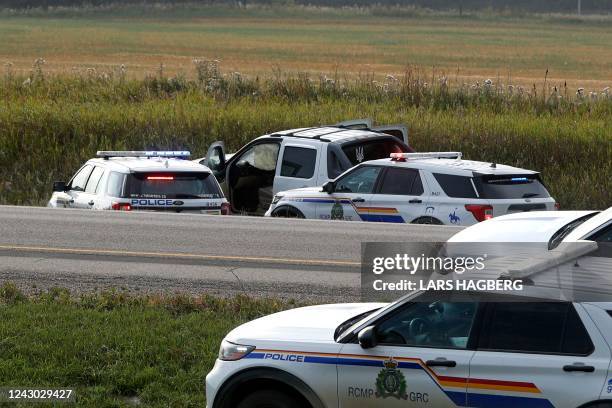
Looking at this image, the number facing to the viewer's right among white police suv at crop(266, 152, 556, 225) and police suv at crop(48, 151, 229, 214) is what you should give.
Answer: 0

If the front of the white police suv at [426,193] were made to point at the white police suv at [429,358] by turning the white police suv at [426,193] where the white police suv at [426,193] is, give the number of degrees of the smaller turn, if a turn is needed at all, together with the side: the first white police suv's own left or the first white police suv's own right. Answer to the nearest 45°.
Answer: approximately 135° to the first white police suv's own left

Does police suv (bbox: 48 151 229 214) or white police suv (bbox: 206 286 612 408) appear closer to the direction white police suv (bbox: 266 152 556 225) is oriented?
the police suv

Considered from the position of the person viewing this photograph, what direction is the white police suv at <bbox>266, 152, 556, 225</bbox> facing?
facing away from the viewer and to the left of the viewer

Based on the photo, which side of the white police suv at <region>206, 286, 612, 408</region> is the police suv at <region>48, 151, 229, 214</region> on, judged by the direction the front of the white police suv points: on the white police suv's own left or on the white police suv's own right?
on the white police suv's own right

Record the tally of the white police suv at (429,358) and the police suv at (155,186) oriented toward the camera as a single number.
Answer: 0

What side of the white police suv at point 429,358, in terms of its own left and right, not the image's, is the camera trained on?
left

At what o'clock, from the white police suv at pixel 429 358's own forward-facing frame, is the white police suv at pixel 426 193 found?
the white police suv at pixel 426 193 is roughly at 3 o'clock from the white police suv at pixel 429 358.

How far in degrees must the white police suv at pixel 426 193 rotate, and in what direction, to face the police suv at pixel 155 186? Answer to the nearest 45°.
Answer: approximately 45° to its left

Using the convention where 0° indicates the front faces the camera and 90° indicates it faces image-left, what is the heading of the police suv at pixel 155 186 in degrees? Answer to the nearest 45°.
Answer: approximately 135°

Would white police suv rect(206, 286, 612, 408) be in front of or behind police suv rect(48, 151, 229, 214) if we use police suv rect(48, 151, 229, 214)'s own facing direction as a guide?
behind
